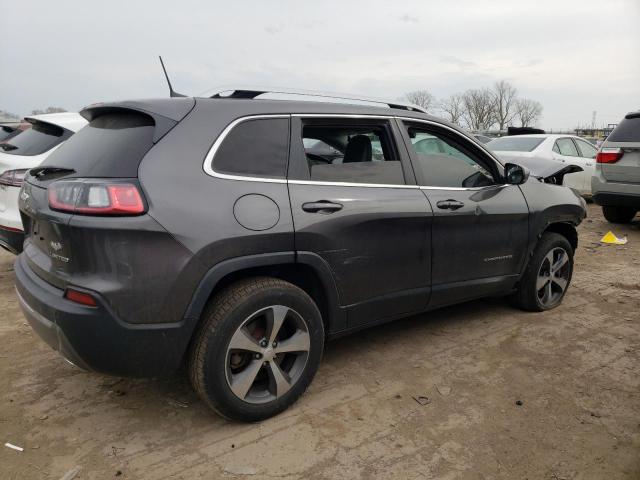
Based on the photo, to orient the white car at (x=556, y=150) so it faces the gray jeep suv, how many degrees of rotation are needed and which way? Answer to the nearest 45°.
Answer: approximately 135° to its right

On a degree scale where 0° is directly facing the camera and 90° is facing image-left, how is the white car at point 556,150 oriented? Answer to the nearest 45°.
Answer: approximately 225°

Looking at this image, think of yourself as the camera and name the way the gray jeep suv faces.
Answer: facing away from the viewer and to the right of the viewer

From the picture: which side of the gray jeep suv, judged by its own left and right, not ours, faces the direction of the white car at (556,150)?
front

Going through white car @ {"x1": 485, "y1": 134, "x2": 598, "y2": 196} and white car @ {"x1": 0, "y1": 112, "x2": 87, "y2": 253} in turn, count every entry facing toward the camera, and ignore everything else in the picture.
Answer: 0

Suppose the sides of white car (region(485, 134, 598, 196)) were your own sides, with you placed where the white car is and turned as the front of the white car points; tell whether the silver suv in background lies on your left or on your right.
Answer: on your right

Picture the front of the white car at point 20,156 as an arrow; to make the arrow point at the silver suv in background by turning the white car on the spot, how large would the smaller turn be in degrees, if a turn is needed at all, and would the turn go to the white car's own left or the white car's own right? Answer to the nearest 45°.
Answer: approximately 45° to the white car's own right

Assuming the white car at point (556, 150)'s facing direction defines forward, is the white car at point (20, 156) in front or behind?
behind

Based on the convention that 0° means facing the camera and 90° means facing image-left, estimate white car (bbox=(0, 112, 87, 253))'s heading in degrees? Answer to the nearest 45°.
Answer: approximately 225°

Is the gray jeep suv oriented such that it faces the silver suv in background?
yes

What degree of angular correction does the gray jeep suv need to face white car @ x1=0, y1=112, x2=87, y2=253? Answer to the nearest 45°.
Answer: approximately 90° to its left
